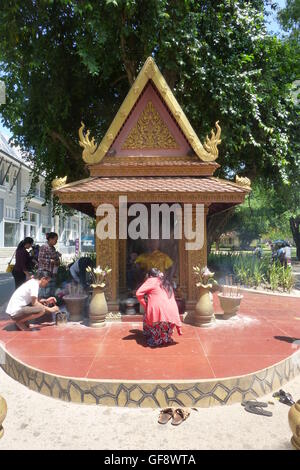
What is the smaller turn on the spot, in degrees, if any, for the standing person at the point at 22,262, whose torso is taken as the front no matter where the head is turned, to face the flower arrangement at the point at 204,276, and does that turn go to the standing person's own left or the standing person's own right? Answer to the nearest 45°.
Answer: approximately 45° to the standing person's own right

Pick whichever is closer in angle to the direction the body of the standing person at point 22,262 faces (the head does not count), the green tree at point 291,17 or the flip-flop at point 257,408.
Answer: the green tree

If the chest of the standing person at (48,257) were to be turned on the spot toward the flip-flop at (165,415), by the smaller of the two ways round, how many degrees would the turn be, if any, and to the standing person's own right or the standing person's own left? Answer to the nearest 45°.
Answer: approximately 90° to the standing person's own right

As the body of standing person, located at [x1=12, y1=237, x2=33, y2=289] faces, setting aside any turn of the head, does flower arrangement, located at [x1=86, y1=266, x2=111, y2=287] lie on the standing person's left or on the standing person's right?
on the standing person's right

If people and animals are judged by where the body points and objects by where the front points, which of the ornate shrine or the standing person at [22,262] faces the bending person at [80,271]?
the standing person at [22,262]

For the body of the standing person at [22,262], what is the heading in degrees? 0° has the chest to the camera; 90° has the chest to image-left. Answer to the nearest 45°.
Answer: approximately 270°

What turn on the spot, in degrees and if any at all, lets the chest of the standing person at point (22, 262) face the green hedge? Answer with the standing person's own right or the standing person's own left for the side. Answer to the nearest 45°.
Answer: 0° — they already face it

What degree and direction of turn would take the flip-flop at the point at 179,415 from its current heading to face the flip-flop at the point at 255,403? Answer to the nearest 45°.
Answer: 0° — it already faces it

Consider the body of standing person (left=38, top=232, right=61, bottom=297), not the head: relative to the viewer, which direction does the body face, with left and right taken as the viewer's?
facing to the right of the viewer

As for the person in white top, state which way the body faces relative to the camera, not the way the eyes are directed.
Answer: to the viewer's right

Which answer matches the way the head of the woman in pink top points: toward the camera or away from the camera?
away from the camera

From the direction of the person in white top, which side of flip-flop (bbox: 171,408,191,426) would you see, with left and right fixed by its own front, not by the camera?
left
